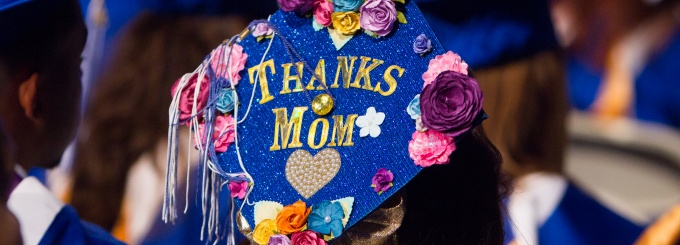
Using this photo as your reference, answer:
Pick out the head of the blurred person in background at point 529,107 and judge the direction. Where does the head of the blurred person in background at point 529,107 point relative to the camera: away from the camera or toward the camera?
away from the camera

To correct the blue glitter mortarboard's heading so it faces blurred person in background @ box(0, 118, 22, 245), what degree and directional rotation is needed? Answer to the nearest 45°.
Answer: approximately 45° to its left

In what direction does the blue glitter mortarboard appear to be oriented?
away from the camera

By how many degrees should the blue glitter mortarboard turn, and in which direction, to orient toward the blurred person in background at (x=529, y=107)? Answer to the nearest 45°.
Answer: approximately 45° to its right

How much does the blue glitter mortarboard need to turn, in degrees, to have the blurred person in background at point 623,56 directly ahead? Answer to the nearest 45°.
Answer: approximately 45° to its right
